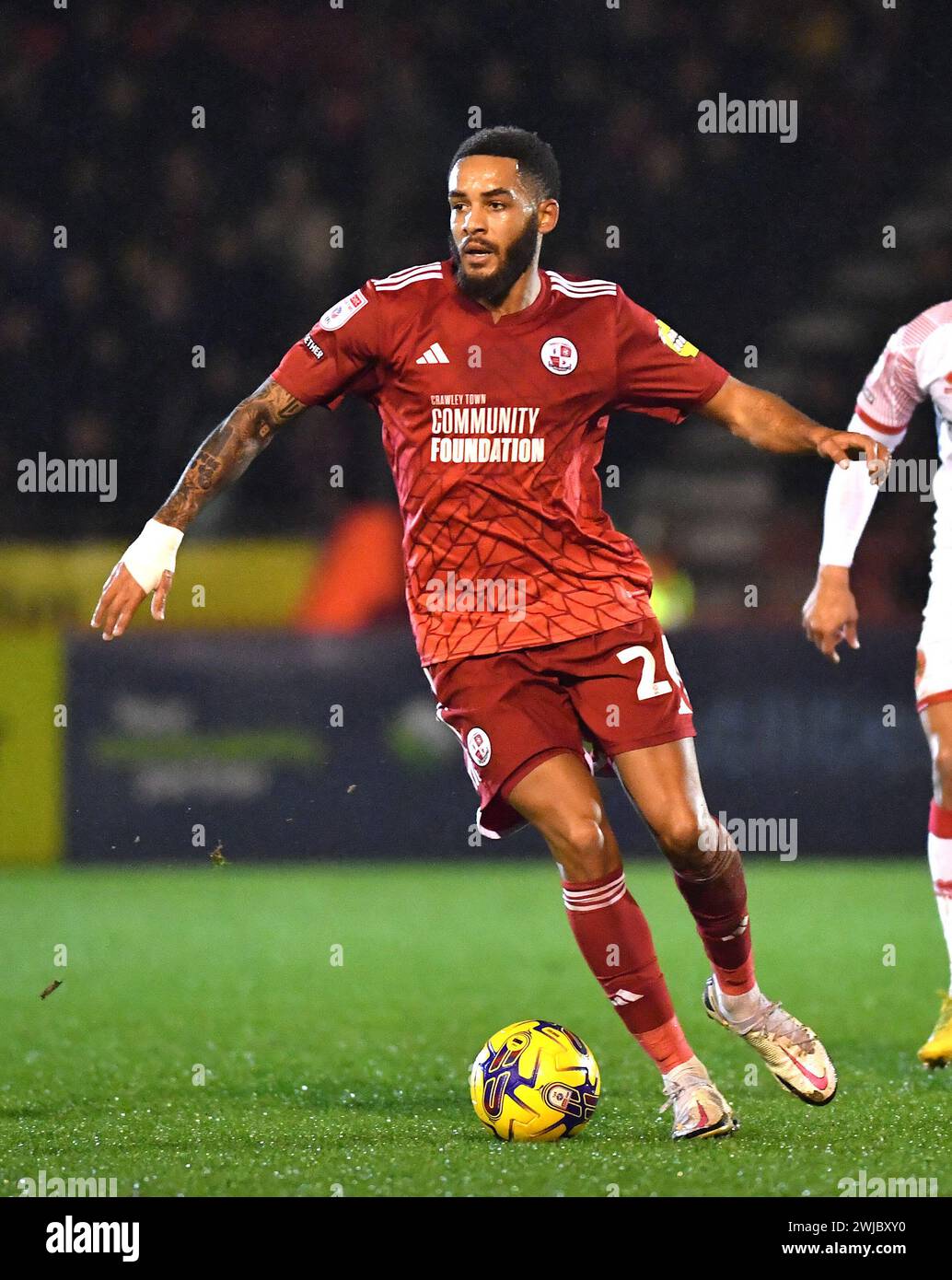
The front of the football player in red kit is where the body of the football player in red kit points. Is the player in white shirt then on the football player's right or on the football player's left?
on the football player's left

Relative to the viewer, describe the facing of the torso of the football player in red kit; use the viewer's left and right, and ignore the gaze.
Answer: facing the viewer

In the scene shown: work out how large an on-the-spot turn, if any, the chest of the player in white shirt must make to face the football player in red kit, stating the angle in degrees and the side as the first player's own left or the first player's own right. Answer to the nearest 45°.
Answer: approximately 45° to the first player's own right

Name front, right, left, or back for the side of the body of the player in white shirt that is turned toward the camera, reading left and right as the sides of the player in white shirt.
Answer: front
